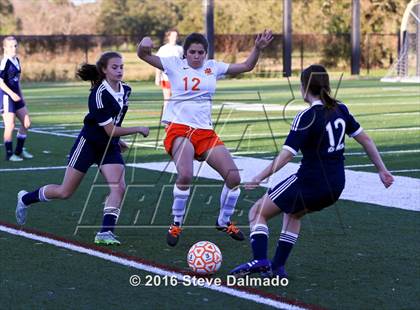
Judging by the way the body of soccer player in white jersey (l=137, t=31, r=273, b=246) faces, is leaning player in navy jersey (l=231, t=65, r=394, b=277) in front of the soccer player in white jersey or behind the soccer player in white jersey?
in front

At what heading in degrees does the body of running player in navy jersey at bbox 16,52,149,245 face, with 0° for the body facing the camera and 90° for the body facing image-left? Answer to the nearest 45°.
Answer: approximately 315°

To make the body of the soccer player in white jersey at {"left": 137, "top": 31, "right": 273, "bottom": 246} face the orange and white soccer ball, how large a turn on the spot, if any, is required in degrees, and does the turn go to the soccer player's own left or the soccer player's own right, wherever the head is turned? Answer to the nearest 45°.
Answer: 0° — they already face it

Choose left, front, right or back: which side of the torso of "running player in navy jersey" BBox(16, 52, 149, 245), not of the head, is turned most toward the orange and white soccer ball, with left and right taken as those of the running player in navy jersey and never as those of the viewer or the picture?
front

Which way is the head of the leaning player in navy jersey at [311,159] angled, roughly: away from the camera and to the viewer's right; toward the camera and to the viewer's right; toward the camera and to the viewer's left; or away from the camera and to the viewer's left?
away from the camera and to the viewer's left

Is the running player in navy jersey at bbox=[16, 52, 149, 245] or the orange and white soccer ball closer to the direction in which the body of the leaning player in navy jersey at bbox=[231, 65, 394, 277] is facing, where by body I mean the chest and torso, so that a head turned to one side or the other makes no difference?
the running player in navy jersey

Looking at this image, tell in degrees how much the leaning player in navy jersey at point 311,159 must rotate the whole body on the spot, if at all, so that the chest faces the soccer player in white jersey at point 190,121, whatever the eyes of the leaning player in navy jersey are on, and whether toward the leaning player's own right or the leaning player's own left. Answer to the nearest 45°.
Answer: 0° — they already face them

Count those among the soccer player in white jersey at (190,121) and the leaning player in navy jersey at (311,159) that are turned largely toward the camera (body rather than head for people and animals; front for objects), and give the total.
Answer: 1

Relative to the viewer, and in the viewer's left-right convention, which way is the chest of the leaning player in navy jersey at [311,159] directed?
facing away from the viewer and to the left of the viewer

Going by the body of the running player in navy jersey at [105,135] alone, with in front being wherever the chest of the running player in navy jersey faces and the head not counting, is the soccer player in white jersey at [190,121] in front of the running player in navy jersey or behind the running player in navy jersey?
in front

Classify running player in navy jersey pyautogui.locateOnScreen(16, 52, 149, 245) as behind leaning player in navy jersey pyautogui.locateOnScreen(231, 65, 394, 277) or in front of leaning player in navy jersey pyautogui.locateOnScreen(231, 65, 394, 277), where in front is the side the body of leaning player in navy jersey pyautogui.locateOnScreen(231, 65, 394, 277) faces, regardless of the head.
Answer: in front

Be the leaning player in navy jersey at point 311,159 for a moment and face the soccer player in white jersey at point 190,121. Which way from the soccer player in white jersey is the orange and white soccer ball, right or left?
left
